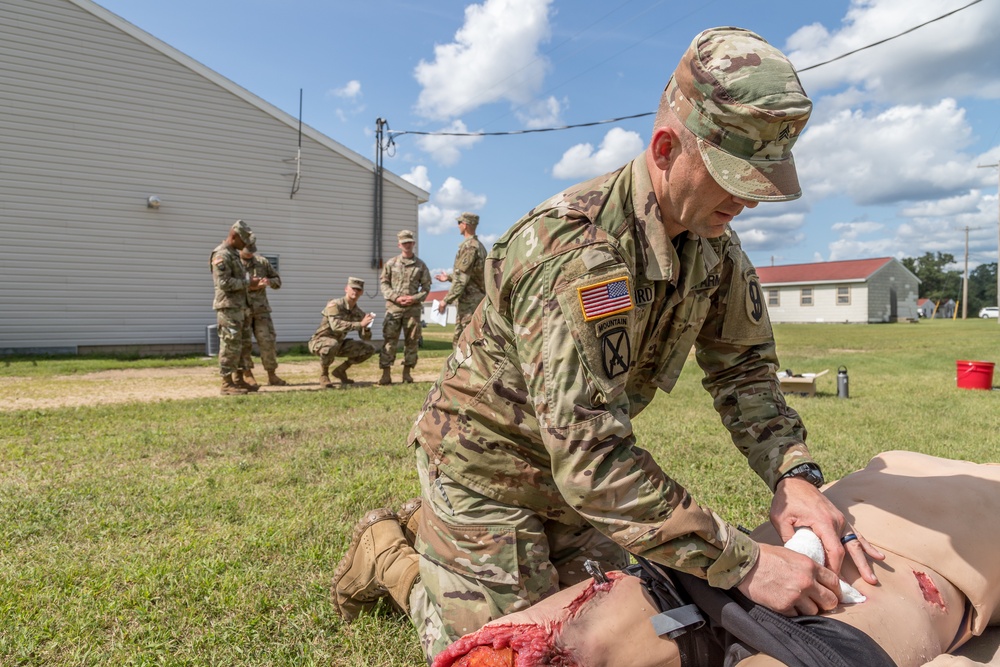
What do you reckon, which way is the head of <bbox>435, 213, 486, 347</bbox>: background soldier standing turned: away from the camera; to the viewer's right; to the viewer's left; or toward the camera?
to the viewer's left

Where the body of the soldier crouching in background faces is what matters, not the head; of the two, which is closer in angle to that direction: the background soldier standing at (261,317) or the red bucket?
the red bucket

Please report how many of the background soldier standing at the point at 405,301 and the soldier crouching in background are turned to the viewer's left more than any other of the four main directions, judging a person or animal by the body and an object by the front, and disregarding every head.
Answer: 0

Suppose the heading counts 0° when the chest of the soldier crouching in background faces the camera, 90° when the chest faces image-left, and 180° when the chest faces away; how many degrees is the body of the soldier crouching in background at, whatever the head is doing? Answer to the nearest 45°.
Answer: approximately 315°

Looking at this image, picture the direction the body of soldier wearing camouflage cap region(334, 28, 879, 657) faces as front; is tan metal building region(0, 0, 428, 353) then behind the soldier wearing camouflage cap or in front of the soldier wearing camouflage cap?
behind

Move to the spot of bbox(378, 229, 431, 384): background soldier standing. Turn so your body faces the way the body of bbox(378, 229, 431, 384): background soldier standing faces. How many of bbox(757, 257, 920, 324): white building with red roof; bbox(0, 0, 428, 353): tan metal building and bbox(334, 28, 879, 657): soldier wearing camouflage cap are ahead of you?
1

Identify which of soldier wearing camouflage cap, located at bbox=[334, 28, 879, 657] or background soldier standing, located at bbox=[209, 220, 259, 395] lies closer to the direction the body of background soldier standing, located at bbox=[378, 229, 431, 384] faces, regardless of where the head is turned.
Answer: the soldier wearing camouflage cap

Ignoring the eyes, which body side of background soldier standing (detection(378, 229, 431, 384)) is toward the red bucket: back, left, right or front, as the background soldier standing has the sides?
left

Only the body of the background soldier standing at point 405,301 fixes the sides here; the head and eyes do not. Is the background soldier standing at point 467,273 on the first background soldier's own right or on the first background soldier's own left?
on the first background soldier's own left

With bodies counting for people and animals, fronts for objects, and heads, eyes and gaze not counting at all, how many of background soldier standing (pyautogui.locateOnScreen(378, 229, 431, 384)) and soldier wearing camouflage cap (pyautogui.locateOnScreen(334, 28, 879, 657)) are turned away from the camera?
0

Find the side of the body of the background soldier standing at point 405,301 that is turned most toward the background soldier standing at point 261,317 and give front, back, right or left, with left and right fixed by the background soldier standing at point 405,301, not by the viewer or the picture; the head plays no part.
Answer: right

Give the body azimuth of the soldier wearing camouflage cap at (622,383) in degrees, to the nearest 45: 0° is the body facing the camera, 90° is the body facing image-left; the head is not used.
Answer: approximately 315°
